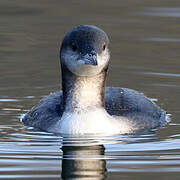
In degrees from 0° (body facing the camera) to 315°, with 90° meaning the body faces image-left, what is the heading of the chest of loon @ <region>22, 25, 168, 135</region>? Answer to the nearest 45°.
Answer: approximately 0°
